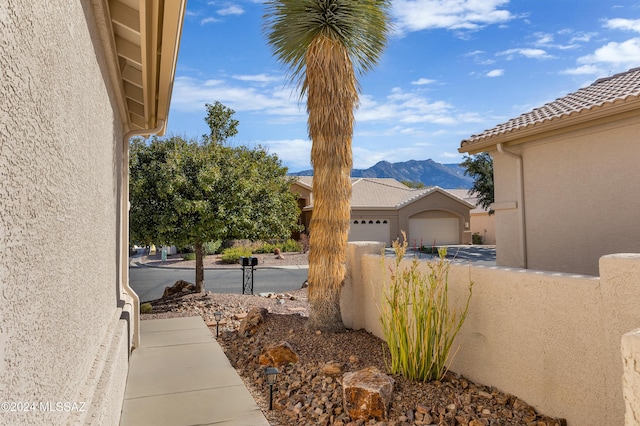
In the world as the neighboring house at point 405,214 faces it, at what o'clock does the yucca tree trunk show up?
The yucca tree trunk is roughly at 12 o'clock from the neighboring house.

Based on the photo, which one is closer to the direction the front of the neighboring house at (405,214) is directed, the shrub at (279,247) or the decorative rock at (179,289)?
the decorative rock

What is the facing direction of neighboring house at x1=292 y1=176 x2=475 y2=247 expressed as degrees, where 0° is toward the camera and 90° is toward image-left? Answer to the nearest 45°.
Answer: approximately 0°

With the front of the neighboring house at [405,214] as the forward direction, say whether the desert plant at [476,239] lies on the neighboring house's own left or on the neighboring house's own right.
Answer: on the neighboring house's own left

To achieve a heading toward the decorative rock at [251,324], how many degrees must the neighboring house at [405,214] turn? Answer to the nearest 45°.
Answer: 0° — it already faces it

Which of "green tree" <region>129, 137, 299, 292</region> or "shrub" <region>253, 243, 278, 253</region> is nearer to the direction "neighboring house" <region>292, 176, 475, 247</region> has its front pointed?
the green tree

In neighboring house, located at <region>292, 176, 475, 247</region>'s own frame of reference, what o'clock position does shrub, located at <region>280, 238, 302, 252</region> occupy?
The shrub is roughly at 2 o'clock from the neighboring house.

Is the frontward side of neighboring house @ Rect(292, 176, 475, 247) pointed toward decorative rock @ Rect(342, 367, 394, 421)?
yes

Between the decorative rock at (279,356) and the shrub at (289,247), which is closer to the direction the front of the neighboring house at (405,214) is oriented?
the decorative rock

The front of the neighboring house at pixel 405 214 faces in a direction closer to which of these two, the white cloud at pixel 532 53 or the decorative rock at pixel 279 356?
the decorative rock

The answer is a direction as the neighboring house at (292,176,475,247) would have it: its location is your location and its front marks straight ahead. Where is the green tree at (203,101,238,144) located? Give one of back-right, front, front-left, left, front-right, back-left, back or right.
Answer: right

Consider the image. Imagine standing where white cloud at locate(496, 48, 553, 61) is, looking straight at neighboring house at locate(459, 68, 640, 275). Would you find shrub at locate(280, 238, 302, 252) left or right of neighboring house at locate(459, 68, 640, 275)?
right
